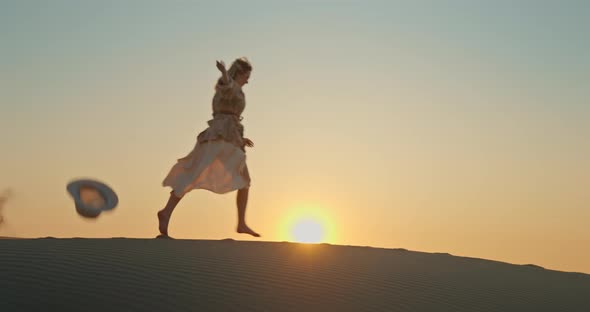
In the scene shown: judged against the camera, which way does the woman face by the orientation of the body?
to the viewer's right

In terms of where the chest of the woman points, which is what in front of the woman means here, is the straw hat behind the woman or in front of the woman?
behind

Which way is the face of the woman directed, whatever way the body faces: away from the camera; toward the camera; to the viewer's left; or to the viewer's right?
to the viewer's right
